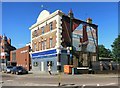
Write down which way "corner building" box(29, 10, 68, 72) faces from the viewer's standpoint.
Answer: facing the viewer and to the left of the viewer

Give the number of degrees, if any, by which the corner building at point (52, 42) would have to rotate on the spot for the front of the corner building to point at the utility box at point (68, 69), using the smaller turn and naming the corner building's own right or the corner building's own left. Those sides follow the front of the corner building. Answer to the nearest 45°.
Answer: approximately 45° to the corner building's own left
